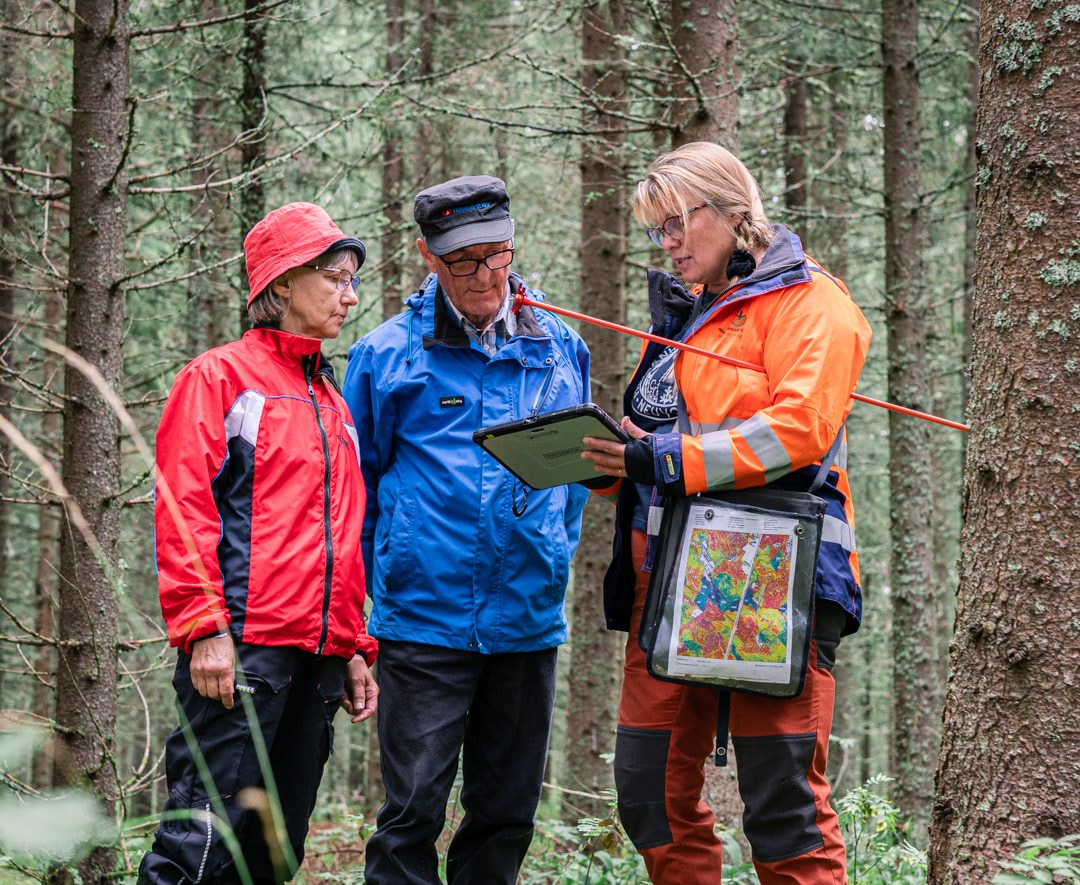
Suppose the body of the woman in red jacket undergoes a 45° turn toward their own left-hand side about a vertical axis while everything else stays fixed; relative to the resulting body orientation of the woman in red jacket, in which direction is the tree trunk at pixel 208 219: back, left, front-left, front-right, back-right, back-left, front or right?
left

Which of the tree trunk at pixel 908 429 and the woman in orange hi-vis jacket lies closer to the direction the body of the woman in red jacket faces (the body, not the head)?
the woman in orange hi-vis jacket

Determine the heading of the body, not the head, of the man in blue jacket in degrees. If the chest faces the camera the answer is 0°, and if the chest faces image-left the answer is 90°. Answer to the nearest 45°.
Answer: approximately 0°

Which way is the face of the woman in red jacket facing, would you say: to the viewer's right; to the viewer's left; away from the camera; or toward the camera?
to the viewer's right

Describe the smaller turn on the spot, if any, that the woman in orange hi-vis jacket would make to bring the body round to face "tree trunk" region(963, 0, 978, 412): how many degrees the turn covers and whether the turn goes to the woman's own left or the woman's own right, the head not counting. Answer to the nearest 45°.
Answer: approximately 135° to the woman's own right

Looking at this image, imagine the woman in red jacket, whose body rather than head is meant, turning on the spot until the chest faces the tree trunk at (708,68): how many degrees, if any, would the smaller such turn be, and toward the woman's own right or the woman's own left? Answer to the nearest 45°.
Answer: approximately 90° to the woman's own left

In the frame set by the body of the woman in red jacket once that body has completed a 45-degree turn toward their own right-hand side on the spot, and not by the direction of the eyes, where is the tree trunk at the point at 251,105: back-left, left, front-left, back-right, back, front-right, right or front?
back
